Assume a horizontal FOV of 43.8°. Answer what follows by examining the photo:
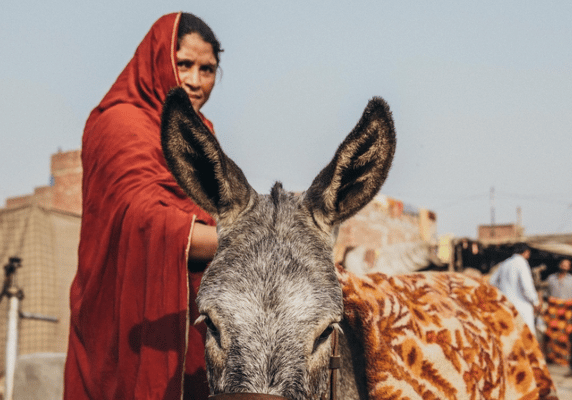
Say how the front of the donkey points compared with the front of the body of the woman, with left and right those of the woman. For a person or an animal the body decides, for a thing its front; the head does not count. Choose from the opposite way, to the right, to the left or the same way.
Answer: to the right

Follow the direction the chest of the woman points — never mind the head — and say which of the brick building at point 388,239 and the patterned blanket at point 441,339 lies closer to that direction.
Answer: the patterned blanket

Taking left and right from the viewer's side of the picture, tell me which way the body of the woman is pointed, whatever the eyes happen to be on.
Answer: facing to the right of the viewer

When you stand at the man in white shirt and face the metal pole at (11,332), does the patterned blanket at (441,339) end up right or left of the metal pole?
left
